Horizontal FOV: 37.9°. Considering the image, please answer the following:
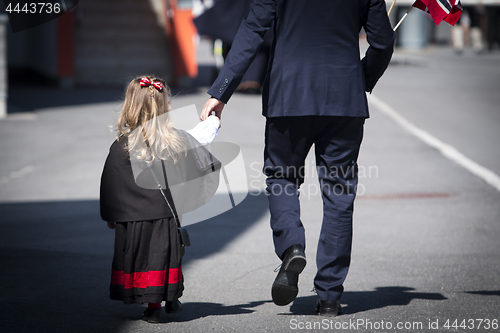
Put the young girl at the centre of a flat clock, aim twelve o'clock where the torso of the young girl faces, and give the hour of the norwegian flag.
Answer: The norwegian flag is roughly at 2 o'clock from the young girl.

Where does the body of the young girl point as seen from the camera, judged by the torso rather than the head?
away from the camera

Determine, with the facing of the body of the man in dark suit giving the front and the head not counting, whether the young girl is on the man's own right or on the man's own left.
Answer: on the man's own left

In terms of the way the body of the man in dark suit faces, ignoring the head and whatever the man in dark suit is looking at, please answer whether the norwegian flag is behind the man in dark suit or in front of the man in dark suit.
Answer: in front

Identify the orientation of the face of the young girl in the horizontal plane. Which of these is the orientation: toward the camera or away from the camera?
away from the camera

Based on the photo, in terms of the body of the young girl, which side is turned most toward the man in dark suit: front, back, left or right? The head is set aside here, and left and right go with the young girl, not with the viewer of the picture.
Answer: right

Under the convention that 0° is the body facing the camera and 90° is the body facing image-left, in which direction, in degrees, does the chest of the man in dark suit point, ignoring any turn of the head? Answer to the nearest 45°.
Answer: approximately 180°

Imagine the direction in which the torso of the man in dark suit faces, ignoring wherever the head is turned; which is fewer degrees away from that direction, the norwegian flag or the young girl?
the norwegian flag
